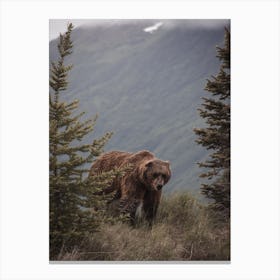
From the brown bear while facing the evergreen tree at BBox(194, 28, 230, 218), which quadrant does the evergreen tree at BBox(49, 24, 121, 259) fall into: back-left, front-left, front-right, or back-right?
back-right

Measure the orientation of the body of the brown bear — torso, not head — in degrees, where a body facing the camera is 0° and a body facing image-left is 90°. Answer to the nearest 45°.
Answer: approximately 315°

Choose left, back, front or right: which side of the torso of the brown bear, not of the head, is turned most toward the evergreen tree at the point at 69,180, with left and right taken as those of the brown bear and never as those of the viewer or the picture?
right

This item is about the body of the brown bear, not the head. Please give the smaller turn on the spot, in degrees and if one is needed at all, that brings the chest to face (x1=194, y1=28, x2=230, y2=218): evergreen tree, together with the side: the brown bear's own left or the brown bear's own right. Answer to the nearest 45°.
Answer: approximately 45° to the brown bear's own left
